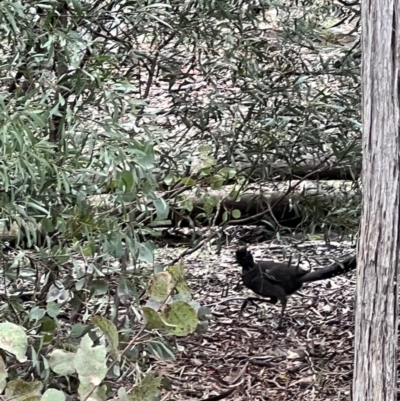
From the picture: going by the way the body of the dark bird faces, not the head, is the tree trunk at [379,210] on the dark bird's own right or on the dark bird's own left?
on the dark bird's own left

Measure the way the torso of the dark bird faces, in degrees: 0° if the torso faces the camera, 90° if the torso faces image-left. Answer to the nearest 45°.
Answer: approximately 90°
